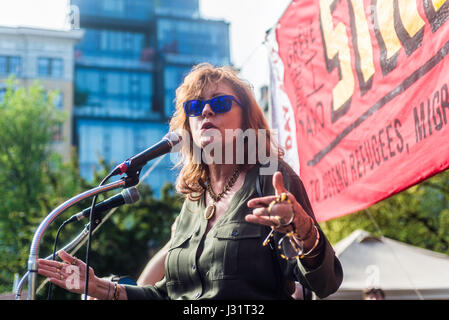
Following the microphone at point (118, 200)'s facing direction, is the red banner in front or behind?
in front

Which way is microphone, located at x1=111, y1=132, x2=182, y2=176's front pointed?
to the viewer's right

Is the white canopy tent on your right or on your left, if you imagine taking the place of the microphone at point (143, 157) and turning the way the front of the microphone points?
on your left

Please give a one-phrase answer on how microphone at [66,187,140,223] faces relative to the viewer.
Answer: facing to the right of the viewer

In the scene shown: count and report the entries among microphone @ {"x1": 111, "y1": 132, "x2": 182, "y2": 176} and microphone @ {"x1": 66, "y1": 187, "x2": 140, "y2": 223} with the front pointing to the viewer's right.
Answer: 2

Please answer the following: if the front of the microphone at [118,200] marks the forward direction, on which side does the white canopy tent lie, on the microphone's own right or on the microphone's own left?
on the microphone's own left
